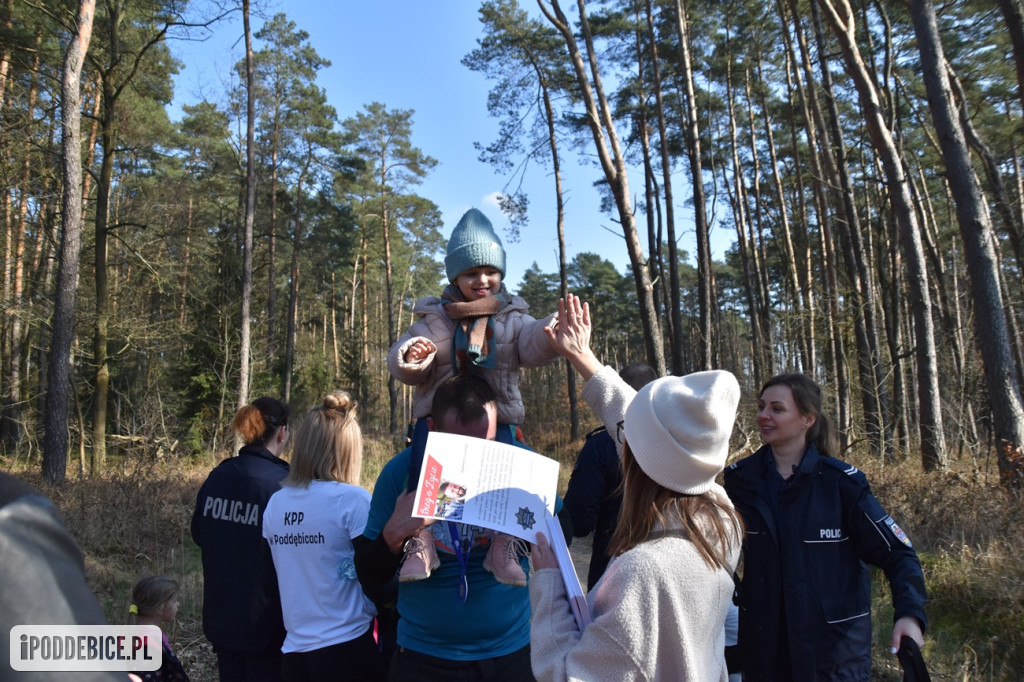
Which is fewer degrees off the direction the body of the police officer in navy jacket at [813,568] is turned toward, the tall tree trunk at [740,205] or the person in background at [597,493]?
the person in background

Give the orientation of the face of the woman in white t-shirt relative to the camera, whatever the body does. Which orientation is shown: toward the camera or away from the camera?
away from the camera

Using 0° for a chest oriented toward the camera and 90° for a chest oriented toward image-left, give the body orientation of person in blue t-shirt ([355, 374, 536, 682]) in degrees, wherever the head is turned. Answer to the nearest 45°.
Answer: approximately 0°

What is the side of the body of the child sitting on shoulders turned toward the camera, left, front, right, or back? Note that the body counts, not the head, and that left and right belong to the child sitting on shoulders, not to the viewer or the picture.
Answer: front

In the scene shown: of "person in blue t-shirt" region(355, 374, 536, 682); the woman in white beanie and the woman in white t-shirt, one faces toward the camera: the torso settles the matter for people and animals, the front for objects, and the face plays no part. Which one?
the person in blue t-shirt

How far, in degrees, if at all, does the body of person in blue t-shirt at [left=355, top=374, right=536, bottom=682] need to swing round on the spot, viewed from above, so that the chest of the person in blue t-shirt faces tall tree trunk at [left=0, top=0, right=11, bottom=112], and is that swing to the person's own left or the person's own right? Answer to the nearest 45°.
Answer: approximately 135° to the person's own right

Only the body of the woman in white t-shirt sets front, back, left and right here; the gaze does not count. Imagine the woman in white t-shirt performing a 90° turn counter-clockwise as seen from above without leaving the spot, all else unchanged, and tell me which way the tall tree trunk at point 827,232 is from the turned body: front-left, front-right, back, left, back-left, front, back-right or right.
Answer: right

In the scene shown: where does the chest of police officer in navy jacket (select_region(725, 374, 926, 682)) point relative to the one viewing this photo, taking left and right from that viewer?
facing the viewer and to the left of the viewer

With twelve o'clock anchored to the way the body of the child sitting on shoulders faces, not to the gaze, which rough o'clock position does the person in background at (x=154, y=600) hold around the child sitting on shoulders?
The person in background is roughly at 4 o'clock from the child sitting on shoulders.

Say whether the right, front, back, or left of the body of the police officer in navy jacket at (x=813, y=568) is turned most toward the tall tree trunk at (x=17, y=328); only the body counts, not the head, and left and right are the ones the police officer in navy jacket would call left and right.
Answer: right

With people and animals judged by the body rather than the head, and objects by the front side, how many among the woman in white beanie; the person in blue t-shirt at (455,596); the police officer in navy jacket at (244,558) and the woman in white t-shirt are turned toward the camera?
1

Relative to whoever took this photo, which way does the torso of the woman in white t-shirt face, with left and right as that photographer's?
facing away from the viewer and to the right of the viewer
